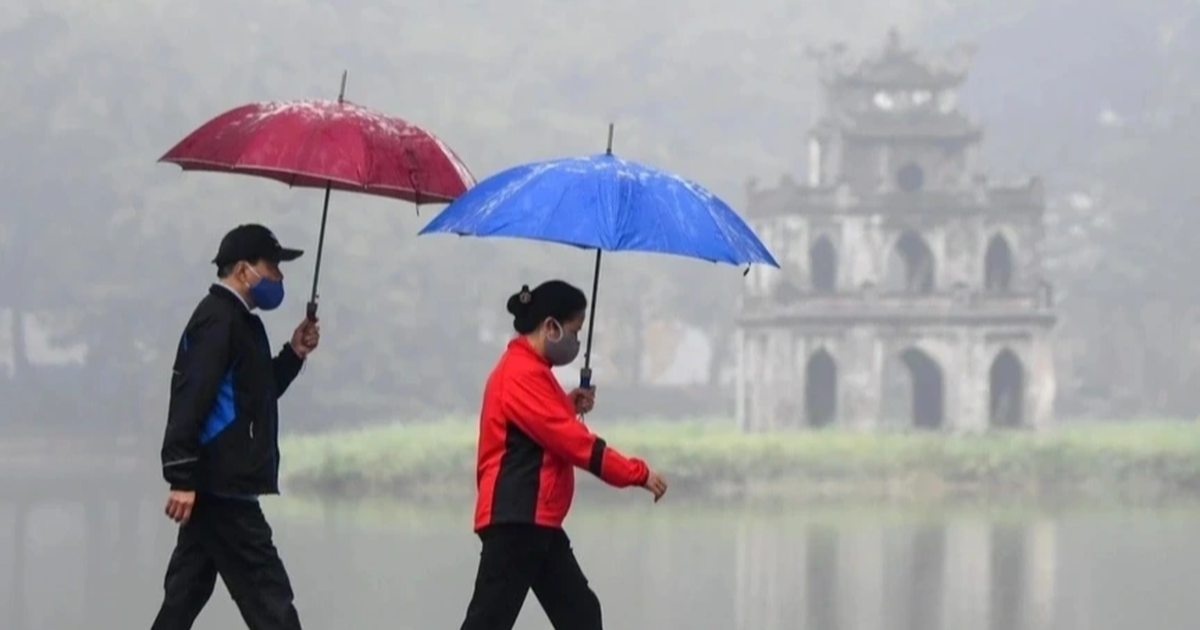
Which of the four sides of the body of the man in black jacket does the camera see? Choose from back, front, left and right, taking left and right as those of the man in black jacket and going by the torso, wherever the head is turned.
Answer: right

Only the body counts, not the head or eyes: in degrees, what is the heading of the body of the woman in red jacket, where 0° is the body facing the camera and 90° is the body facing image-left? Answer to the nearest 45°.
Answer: approximately 270°

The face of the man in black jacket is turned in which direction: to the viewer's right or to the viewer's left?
to the viewer's right

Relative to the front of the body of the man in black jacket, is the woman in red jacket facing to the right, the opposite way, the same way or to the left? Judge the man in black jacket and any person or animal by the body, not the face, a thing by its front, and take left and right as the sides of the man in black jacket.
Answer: the same way

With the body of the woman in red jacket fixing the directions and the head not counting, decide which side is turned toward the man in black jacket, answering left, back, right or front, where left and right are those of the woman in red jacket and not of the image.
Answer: back

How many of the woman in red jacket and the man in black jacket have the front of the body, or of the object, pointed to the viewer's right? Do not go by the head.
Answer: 2

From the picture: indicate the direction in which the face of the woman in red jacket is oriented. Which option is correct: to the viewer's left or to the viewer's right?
to the viewer's right

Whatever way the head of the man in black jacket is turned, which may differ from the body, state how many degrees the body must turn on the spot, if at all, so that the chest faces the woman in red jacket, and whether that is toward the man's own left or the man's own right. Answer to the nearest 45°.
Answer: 0° — they already face them

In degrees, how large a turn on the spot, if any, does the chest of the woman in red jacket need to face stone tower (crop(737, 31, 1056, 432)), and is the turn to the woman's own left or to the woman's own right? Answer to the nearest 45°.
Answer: approximately 90° to the woman's own left
